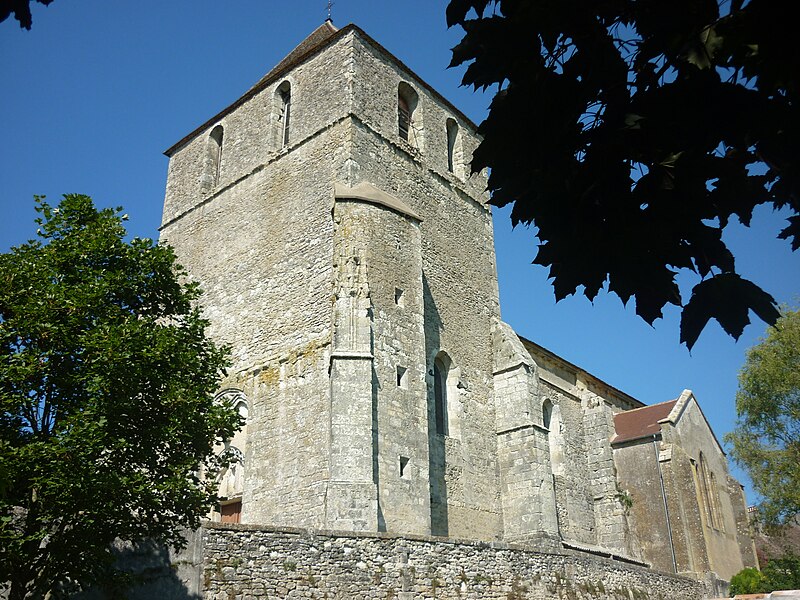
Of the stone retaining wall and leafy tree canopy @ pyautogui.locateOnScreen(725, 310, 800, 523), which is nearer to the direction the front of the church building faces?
the stone retaining wall

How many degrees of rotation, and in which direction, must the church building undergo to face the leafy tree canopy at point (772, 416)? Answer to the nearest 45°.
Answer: approximately 180°

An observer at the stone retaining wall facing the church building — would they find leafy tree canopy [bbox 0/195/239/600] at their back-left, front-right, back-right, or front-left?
back-left

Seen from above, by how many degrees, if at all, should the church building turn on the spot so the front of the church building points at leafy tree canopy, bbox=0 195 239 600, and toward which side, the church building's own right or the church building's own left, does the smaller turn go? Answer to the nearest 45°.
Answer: approximately 45° to the church building's own left

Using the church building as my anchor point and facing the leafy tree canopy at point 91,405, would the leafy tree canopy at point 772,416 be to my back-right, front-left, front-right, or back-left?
back-left

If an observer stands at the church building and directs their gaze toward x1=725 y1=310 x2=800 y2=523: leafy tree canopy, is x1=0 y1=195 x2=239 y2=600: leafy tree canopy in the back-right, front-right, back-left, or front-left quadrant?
back-right

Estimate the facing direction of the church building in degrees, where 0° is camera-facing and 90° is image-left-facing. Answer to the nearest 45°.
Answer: approximately 45°
